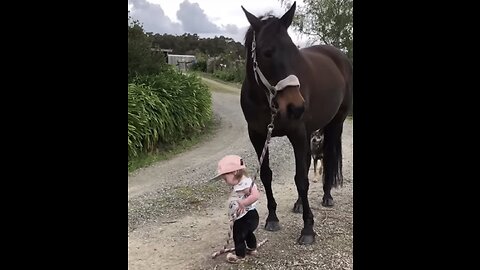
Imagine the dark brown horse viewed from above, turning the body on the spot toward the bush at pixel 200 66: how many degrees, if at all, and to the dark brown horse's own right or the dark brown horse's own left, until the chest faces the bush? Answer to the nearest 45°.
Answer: approximately 135° to the dark brown horse's own right

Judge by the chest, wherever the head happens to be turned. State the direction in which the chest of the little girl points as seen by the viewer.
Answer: to the viewer's left

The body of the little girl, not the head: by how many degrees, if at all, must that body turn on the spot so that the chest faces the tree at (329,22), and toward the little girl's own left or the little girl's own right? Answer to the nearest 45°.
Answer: approximately 90° to the little girl's own right

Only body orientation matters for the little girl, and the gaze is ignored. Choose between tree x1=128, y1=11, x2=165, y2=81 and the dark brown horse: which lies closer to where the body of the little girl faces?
the tree

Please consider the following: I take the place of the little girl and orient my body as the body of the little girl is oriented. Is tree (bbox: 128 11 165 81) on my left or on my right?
on my right

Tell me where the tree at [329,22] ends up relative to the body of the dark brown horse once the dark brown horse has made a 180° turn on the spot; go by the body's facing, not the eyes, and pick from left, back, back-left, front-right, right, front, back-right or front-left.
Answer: front-left

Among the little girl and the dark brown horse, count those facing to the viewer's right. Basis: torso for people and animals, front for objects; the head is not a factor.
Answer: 0

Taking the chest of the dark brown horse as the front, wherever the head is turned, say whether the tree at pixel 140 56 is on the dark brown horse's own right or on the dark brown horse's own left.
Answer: on the dark brown horse's own right

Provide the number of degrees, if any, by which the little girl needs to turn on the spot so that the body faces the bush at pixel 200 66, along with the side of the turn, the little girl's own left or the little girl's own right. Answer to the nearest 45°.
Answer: approximately 90° to the little girl's own right

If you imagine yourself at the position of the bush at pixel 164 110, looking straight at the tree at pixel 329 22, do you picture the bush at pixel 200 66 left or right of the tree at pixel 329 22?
left
